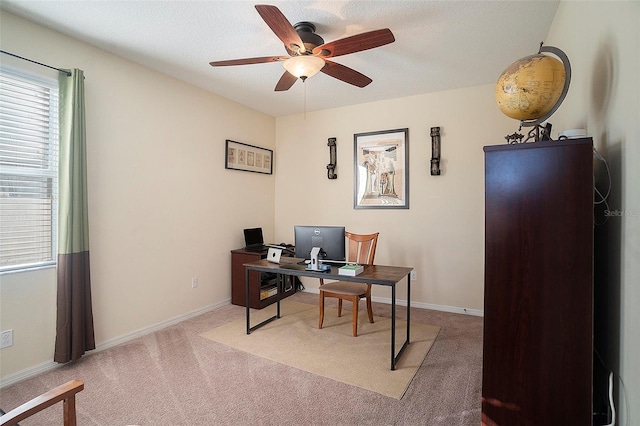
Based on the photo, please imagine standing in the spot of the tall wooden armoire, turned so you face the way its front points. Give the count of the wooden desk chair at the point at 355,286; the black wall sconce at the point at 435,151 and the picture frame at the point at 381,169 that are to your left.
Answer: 0

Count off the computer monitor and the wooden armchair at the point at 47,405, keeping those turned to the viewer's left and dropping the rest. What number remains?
0

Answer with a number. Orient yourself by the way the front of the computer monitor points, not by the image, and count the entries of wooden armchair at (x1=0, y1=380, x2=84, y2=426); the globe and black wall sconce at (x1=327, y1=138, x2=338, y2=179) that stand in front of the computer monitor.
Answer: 1

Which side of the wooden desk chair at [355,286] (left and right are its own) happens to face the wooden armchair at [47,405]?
front

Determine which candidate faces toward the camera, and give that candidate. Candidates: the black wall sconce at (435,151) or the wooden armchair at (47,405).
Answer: the black wall sconce

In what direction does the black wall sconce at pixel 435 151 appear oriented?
toward the camera

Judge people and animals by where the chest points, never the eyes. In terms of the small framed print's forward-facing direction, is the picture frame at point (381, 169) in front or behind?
in front

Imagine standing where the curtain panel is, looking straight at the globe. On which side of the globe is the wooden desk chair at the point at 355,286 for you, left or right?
left

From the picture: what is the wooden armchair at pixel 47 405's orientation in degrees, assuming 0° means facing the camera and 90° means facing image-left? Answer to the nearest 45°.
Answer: approximately 225°

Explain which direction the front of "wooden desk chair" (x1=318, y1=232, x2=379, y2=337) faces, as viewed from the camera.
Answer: facing the viewer and to the left of the viewer

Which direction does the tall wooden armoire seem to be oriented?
to the viewer's left

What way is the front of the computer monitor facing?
away from the camera

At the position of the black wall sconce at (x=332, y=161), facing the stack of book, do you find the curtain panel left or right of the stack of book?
right

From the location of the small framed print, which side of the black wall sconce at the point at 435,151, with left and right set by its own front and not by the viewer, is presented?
right
